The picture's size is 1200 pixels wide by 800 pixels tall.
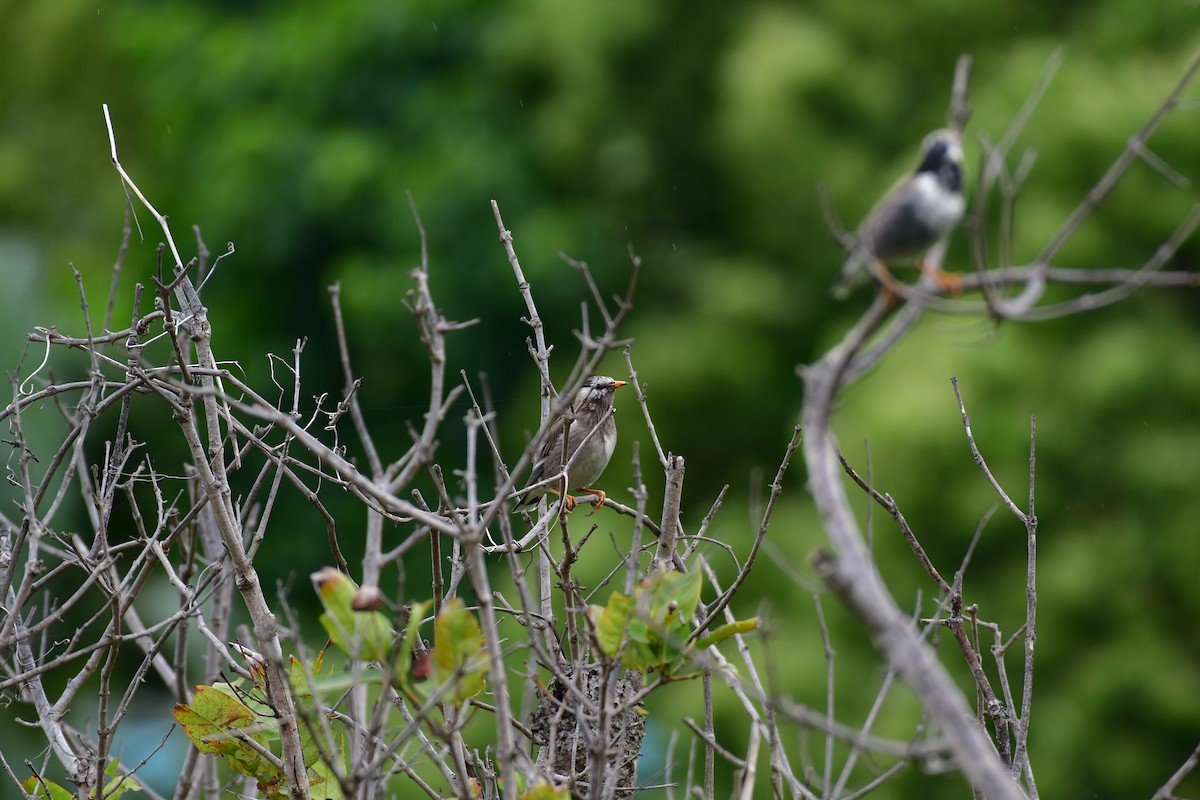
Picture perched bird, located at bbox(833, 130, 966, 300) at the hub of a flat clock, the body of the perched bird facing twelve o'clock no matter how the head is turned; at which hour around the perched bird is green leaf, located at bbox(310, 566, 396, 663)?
The green leaf is roughly at 5 o'clock from the perched bird.

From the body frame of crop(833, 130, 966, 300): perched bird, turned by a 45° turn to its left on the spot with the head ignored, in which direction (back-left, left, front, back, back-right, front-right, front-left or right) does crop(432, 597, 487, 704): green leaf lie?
back

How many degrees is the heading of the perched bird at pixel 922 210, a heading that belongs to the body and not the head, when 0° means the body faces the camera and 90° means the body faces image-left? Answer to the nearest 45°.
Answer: approximately 270°
